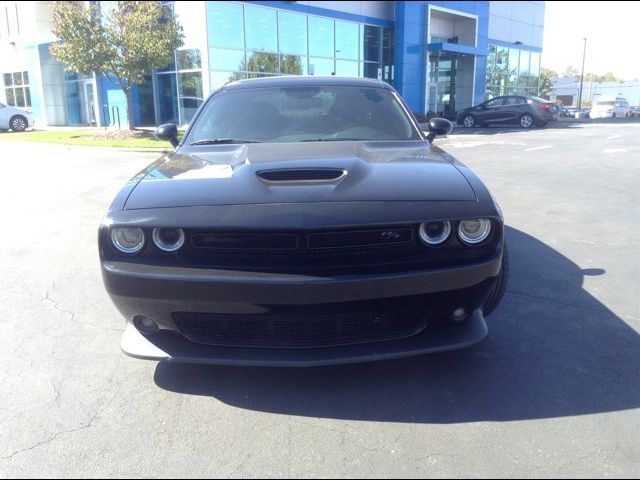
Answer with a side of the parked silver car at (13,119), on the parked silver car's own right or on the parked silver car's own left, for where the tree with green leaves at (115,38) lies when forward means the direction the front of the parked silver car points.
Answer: on the parked silver car's own right

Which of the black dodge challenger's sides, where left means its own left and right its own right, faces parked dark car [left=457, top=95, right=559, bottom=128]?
back

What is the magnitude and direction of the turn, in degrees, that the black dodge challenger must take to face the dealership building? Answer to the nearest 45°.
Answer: approximately 180°

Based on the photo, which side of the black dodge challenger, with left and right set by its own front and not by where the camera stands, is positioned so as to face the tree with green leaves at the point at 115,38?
back

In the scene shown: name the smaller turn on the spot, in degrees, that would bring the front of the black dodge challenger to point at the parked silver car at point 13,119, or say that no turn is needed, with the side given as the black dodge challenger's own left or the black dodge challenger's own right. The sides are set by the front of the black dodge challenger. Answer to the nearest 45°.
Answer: approximately 135° to the black dodge challenger's own right

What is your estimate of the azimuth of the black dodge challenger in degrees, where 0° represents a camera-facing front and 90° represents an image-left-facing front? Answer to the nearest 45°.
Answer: approximately 0°
